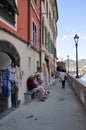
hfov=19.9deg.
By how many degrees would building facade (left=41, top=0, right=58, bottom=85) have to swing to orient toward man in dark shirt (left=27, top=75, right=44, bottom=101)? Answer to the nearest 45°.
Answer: approximately 90° to its right

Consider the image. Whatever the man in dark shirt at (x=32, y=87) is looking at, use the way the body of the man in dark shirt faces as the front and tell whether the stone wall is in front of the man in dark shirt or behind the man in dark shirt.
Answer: in front

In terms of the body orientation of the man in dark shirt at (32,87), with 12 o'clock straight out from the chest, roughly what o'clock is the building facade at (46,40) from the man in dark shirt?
The building facade is roughly at 9 o'clock from the man in dark shirt.

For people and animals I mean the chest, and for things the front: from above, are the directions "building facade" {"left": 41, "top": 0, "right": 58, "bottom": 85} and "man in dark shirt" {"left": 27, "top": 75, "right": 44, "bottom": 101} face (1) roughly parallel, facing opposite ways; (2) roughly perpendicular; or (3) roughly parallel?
roughly parallel

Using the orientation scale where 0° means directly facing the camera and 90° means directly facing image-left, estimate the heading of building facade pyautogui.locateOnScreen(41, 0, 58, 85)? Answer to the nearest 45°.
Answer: approximately 270°

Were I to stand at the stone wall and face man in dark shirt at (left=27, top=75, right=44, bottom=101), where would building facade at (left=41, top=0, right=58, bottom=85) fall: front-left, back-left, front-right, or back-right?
front-right

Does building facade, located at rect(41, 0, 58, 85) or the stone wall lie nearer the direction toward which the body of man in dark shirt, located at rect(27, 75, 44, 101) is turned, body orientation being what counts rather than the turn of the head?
the stone wall

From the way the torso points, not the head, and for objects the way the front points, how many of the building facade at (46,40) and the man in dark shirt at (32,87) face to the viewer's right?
2

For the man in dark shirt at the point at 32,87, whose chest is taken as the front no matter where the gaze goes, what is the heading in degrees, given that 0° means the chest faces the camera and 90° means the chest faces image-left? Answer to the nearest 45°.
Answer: approximately 270°
